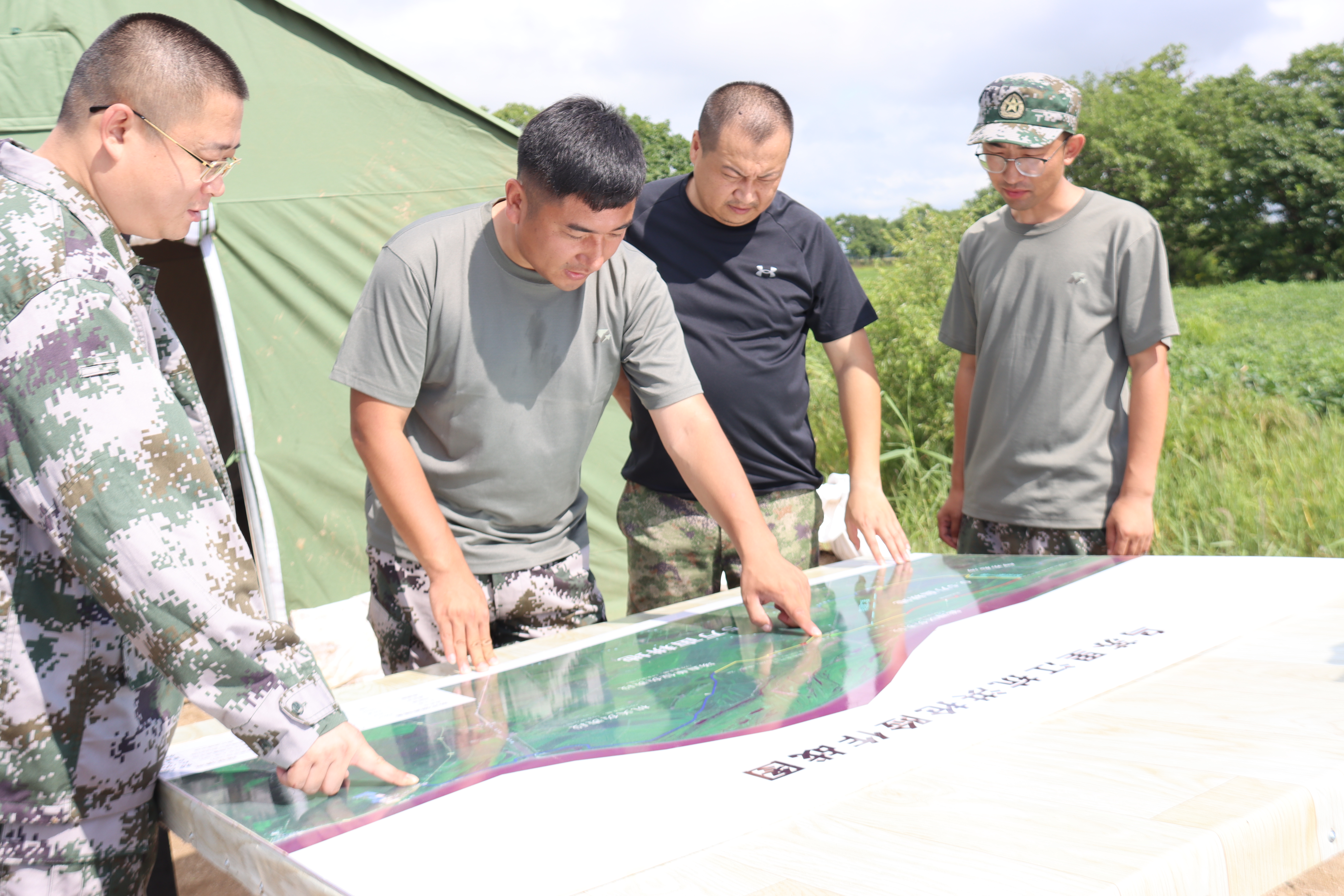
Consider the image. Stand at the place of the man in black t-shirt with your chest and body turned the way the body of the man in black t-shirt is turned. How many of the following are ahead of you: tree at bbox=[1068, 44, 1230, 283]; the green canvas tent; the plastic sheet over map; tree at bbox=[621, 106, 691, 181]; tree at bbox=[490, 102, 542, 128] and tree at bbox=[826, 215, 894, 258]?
1

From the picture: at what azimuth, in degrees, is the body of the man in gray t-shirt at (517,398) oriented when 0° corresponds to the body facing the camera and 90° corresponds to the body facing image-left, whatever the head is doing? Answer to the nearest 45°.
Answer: approximately 315°

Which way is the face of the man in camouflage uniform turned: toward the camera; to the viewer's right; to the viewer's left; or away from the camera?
to the viewer's right

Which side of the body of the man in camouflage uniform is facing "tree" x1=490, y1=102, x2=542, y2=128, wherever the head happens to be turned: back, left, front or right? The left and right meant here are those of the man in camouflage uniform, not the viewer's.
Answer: left

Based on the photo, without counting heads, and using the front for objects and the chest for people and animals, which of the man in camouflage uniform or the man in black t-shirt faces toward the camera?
the man in black t-shirt

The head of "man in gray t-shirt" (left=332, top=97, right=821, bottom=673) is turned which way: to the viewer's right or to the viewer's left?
to the viewer's right

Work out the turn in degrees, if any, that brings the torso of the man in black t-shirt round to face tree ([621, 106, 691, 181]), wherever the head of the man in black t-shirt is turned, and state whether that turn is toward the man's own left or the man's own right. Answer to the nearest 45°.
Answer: approximately 180°

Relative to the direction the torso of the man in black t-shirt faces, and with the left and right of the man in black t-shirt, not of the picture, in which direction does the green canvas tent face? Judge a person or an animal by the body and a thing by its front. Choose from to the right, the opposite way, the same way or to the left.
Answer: the same way

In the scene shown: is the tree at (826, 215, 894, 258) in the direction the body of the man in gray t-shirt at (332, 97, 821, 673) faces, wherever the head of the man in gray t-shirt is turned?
no

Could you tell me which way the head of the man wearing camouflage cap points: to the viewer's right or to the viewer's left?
to the viewer's left

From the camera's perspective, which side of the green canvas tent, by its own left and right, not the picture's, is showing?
front

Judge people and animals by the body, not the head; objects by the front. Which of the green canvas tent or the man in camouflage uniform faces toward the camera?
the green canvas tent

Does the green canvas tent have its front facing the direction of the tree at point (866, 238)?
no

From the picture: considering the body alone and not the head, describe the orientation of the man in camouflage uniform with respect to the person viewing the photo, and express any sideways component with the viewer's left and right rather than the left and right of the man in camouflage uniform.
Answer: facing to the right of the viewer

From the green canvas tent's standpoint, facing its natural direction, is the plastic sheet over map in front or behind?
in front

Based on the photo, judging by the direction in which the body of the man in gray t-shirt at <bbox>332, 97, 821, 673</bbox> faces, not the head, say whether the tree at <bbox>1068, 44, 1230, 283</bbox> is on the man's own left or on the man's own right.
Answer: on the man's own left

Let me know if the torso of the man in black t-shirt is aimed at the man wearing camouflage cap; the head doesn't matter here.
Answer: no
